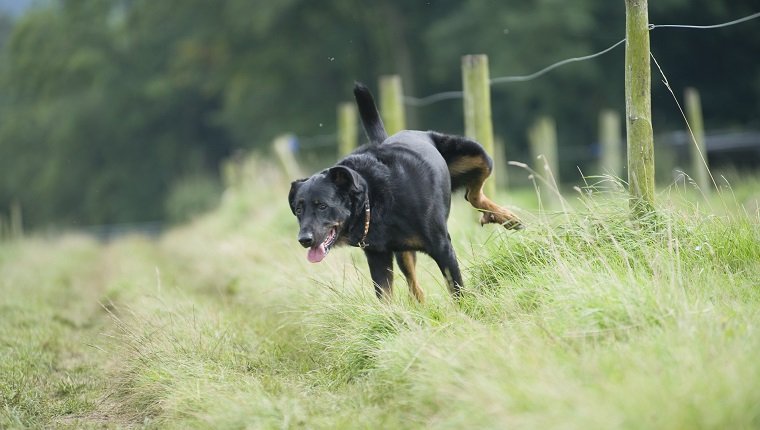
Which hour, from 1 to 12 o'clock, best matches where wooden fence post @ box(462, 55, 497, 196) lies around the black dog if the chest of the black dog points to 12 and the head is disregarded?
The wooden fence post is roughly at 5 o'clock from the black dog.

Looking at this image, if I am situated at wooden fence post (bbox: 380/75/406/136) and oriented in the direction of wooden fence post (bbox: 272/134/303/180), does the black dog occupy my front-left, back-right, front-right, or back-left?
back-left

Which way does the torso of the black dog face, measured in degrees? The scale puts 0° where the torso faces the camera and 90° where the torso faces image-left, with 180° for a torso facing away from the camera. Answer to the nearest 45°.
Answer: approximately 45°

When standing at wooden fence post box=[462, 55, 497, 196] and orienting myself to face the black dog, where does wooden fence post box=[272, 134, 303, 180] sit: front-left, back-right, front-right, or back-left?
back-right

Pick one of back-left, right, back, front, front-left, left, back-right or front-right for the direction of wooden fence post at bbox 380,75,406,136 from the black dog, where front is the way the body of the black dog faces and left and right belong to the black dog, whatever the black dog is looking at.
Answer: back-right

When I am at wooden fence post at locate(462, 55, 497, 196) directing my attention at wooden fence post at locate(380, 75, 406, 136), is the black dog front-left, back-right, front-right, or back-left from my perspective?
back-left

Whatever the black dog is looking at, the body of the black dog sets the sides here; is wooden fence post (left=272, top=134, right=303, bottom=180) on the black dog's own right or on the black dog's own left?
on the black dog's own right

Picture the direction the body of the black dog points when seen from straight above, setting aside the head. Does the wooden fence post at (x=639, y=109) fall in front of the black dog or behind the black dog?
behind
